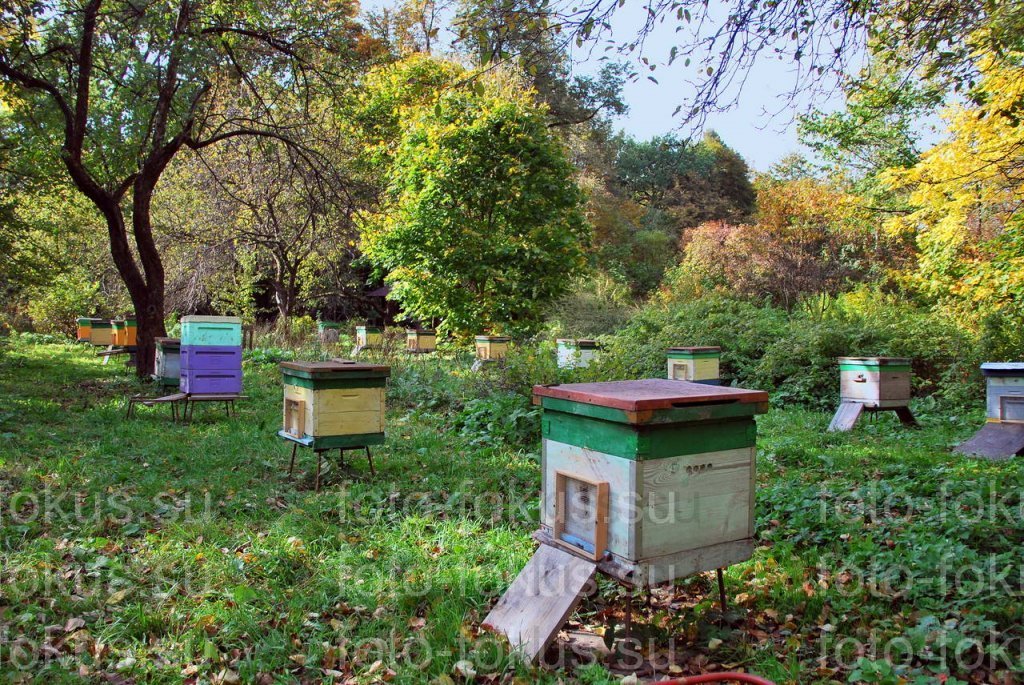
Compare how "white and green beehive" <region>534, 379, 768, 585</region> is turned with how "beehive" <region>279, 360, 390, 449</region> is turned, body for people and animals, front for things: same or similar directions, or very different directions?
same or similar directions

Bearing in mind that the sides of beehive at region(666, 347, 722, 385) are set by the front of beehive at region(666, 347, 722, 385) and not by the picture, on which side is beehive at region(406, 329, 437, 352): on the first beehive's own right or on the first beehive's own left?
on the first beehive's own right

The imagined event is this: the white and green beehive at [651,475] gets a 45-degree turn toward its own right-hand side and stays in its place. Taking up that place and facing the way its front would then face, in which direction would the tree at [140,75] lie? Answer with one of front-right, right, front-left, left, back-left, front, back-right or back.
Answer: front-right

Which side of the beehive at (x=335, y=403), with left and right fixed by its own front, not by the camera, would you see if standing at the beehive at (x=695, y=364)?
back

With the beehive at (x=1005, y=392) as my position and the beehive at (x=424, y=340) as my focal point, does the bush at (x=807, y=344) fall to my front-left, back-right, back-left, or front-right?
front-right

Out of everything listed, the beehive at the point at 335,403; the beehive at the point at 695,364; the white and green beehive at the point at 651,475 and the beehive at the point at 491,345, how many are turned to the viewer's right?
0

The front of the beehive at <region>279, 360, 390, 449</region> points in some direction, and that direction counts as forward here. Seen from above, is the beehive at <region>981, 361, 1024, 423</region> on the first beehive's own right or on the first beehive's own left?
on the first beehive's own left

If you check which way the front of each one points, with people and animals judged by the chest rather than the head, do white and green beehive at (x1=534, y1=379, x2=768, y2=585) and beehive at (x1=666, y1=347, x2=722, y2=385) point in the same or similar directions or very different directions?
same or similar directions

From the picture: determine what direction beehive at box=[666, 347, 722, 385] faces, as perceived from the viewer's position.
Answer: facing the viewer and to the left of the viewer

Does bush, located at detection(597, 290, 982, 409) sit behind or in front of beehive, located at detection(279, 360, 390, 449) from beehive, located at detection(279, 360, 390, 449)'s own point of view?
behind

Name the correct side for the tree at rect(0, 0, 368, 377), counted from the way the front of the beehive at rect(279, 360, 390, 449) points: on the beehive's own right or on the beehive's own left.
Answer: on the beehive's own right

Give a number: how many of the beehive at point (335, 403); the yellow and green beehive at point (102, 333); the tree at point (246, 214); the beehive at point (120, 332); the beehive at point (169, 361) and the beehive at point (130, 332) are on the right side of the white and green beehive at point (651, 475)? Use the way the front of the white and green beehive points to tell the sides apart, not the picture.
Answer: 6

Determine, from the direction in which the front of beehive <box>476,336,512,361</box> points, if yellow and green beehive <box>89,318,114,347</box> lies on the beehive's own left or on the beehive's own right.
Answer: on the beehive's own right

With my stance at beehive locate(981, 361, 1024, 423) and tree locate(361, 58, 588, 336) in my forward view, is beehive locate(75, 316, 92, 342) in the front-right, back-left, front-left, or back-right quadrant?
front-left
